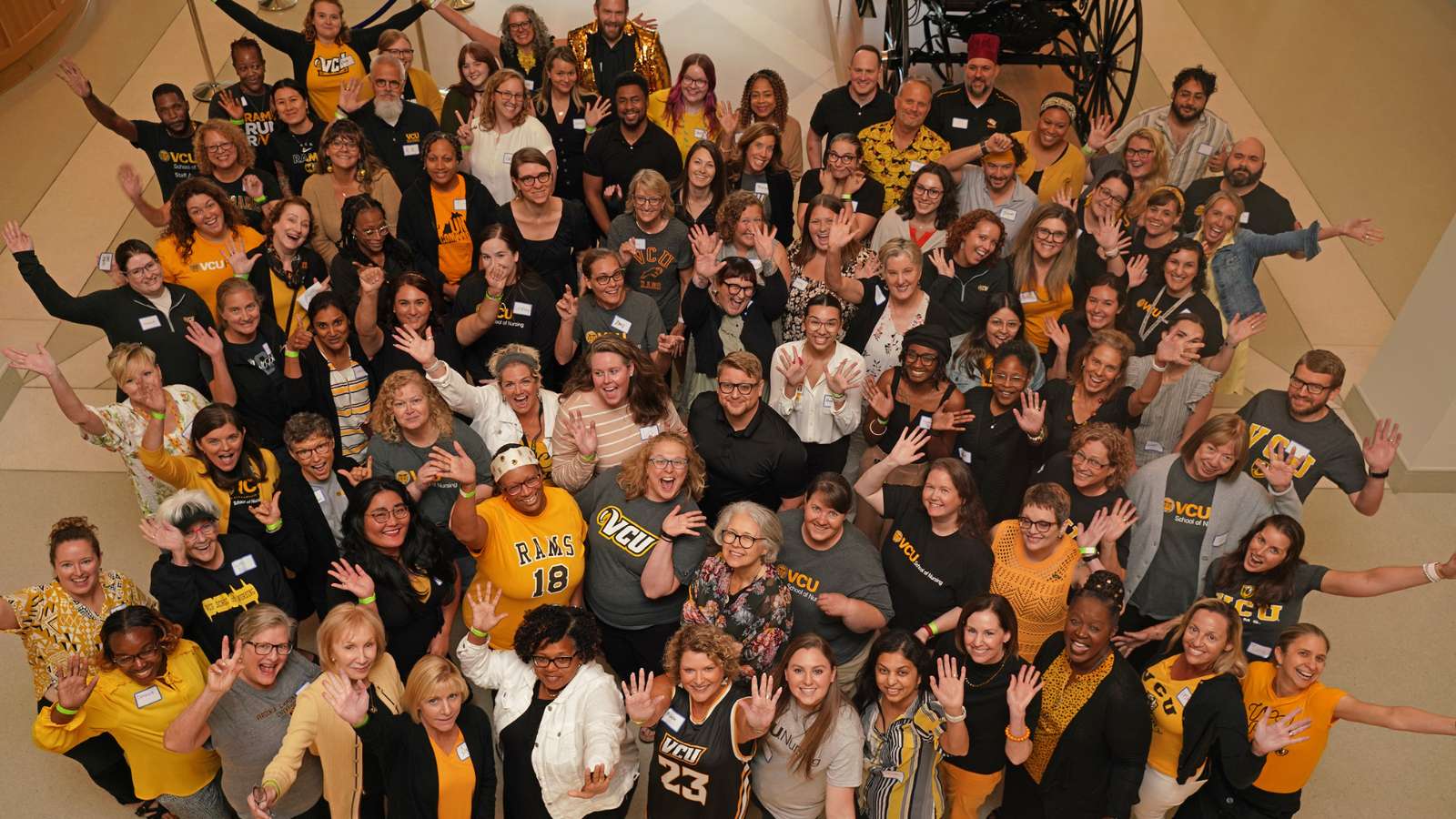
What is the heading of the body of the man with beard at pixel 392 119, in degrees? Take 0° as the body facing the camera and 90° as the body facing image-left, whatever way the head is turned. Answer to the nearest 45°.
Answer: approximately 0°

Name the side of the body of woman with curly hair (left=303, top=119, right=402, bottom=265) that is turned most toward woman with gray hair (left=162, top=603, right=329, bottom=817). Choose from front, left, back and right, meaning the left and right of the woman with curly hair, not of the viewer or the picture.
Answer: front

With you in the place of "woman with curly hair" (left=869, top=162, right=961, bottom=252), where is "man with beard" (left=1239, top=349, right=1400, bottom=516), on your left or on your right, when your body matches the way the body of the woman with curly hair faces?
on your left

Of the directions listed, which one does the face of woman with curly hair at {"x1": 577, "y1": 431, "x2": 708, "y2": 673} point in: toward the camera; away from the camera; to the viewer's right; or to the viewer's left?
toward the camera

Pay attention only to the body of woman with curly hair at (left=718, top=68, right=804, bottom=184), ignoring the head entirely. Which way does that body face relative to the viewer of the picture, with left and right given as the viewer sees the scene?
facing the viewer

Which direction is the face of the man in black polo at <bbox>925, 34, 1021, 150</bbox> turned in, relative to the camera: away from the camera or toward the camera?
toward the camera

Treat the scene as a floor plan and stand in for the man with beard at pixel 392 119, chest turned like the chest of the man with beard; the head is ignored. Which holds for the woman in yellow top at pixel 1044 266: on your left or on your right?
on your left

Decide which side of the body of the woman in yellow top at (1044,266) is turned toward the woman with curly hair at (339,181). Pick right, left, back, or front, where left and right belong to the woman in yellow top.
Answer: right

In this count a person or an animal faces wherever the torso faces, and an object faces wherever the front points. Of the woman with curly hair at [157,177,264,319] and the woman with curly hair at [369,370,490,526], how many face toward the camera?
2

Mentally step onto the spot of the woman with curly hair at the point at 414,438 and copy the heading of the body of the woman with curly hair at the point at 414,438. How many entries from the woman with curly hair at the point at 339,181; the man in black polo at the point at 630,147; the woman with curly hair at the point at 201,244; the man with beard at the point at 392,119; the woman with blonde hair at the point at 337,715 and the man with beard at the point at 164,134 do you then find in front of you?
1

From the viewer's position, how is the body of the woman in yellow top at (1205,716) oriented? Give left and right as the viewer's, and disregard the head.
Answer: facing the viewer and to the left of the viewer

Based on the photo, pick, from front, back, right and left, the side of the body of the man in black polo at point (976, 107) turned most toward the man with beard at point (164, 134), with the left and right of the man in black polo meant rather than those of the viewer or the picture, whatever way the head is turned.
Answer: right

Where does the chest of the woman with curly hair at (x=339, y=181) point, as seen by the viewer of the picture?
toward the camera
